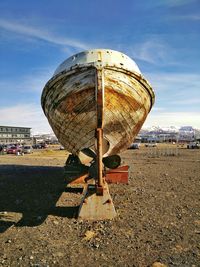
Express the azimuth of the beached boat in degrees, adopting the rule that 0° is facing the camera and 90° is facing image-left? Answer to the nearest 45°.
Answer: approximately 180°
